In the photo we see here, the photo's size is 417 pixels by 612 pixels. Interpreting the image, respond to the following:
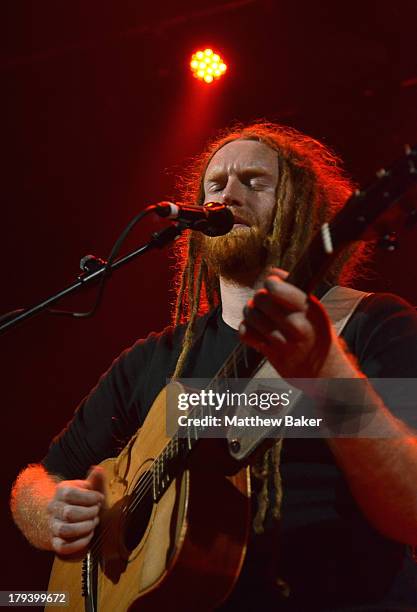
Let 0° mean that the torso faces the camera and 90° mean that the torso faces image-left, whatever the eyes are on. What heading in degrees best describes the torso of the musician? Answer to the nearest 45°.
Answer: approximately 45°

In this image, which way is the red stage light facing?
toward the camera

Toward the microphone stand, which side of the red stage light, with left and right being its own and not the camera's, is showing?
front

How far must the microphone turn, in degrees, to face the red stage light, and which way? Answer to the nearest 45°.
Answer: approximately 90° to its left

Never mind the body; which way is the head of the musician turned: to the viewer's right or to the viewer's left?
to the viewer's left

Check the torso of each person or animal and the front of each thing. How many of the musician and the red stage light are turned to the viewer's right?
0

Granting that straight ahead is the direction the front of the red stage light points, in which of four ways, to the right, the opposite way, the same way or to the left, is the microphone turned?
to the left

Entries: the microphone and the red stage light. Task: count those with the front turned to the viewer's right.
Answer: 1

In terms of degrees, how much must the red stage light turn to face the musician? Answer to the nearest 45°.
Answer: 0° — it already faces them

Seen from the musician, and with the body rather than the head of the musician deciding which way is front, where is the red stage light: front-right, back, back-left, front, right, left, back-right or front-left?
back-right

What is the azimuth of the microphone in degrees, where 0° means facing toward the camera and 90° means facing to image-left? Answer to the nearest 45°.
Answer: approximately 270°

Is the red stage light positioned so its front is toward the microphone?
yes
